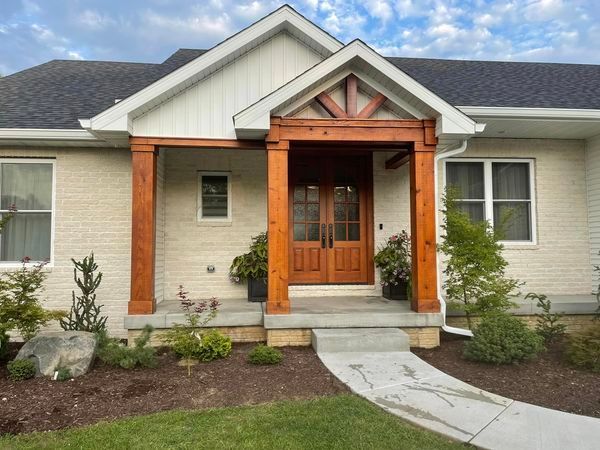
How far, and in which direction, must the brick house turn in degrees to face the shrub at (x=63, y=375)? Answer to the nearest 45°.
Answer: approximately 45° to its right

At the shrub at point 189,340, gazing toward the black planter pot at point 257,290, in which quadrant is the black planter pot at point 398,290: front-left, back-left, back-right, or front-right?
front-right

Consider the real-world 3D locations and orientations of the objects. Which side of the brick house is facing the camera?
front

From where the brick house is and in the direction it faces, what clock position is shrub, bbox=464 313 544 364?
The shrub is roughly at 10 o'clock from the brick house.

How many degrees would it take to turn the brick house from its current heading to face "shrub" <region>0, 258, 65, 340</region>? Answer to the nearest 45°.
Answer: approximately 45° to its right

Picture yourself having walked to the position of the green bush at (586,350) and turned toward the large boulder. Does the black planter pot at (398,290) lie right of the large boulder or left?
right

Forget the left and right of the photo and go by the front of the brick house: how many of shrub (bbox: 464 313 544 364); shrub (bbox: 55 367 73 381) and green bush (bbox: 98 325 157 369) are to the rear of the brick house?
0

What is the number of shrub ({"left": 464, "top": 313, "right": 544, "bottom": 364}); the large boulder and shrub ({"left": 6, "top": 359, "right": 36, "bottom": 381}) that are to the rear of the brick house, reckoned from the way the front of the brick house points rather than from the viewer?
0

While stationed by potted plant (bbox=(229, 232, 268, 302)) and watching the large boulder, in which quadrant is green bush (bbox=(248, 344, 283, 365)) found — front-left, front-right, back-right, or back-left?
front-left

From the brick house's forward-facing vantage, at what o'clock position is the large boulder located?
The large boulder is roughly at 2 o'clock from the brick house.

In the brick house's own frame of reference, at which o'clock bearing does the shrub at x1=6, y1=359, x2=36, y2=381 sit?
The shrub is roughly at 2 o'clock from the brick house.

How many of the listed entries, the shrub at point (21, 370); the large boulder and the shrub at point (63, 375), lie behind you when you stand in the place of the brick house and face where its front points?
0

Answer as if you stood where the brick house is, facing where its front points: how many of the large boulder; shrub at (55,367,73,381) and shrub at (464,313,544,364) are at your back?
0

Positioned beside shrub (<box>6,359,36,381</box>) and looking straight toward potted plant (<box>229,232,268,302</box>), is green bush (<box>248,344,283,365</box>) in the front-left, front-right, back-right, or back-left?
front-right
